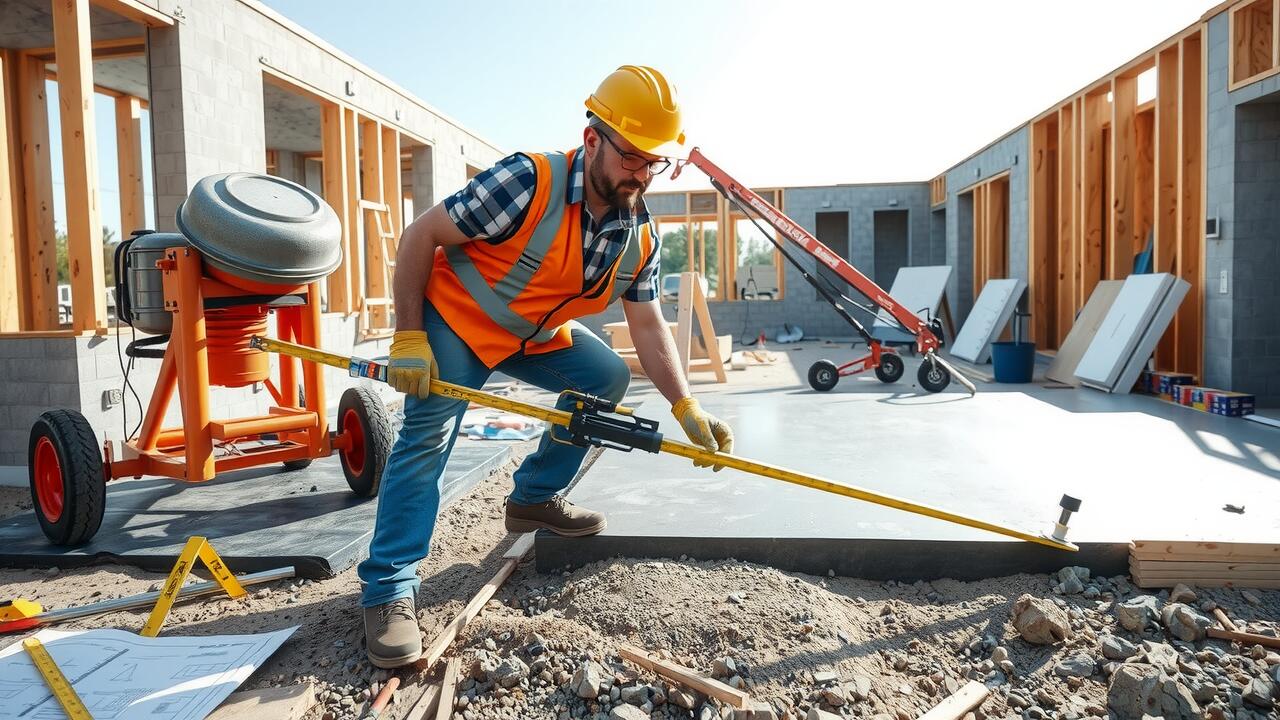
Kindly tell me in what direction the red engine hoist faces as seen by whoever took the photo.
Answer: facing to the left of the viewer

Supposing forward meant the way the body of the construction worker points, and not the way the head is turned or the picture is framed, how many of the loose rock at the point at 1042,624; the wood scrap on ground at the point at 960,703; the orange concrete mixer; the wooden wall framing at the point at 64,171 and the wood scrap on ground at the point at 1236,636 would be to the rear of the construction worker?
2

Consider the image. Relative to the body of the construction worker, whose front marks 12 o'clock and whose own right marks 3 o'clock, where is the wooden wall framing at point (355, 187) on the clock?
The wooden wall framing is roughly at 7 o'clock from the construction worker.

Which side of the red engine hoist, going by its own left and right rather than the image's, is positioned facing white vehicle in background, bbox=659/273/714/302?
right

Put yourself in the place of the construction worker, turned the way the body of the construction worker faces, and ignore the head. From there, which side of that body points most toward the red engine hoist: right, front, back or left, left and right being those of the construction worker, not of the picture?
left

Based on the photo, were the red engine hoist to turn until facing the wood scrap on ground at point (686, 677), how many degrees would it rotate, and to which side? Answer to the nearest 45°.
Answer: approximately 90° to its left

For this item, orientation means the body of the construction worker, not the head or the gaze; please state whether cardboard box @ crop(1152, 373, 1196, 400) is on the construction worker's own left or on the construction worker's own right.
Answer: on the construction worker's own left

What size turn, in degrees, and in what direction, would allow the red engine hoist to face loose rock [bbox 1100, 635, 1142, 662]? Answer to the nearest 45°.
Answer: approximately 90° to its left

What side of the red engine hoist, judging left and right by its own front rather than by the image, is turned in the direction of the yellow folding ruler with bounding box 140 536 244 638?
left

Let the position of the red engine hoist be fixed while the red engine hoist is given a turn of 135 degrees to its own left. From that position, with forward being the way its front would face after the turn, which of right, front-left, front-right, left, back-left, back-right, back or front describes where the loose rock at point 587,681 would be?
front-right

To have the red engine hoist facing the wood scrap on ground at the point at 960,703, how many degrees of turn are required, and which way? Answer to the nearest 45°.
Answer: approximately 90° to its left

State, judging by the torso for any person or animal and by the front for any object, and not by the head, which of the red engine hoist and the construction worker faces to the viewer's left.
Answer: the red engine hoist

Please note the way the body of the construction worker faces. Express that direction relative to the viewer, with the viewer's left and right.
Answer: facing the viewer and to the right of the viewer

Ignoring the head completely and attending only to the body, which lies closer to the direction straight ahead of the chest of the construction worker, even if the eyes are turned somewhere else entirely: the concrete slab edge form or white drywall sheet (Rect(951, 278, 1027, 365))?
the concrete slab edge form

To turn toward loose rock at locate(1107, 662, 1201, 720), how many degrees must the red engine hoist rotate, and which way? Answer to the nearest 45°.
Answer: approximately 90° to its left

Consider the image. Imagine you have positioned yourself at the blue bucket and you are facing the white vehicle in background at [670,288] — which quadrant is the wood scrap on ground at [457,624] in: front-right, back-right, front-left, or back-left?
back-left

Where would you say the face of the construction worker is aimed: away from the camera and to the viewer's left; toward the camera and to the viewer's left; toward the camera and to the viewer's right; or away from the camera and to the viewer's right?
toward the camera and to the viewer's right

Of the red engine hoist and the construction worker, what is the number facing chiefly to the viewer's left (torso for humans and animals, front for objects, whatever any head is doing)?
1

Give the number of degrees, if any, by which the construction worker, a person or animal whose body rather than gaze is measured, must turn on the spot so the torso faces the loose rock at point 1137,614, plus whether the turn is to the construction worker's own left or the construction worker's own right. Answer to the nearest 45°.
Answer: approximately 45° to the construction worker's own left

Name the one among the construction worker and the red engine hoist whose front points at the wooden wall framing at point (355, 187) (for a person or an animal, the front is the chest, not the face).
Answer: the red engine hoist

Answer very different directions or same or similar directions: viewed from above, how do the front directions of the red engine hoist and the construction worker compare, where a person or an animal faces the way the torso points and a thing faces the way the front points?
very different directions
